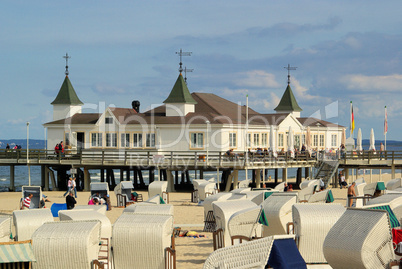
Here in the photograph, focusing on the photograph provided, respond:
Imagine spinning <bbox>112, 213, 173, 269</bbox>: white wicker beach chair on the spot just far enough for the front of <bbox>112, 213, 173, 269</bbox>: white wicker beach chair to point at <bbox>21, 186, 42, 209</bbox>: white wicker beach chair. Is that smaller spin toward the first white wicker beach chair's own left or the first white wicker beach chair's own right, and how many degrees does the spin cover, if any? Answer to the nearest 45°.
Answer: approximately 45° to the first white wicker beach chair's own left

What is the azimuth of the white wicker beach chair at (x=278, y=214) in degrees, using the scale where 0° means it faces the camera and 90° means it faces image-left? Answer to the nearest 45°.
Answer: approximately 225°

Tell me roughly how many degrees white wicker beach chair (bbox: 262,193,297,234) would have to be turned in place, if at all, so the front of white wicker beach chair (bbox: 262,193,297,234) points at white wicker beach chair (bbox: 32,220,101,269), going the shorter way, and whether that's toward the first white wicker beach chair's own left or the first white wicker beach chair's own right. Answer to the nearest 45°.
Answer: approximately 180°

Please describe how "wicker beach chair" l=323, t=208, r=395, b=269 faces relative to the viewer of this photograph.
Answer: facing away from the viewer and to the right of the viewer

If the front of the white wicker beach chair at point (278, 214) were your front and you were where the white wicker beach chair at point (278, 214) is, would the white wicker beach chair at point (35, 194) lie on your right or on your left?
on your left

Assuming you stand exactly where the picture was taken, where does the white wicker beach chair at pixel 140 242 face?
facing away from the viewer and to the right of the viewer

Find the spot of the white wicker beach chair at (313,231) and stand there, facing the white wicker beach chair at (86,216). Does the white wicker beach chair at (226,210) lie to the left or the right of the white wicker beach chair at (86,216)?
right

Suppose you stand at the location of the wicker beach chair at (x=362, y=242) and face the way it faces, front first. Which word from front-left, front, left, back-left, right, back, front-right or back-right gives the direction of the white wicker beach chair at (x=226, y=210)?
left

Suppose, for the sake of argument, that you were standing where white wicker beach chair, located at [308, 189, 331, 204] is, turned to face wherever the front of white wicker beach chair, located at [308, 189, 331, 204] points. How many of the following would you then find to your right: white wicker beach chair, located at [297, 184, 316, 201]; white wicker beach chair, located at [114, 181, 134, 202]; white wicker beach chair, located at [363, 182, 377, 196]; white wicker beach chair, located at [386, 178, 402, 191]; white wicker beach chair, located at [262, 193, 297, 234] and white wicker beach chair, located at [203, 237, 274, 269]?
2

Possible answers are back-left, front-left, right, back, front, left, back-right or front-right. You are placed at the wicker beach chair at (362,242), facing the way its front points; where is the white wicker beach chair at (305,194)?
front-left
